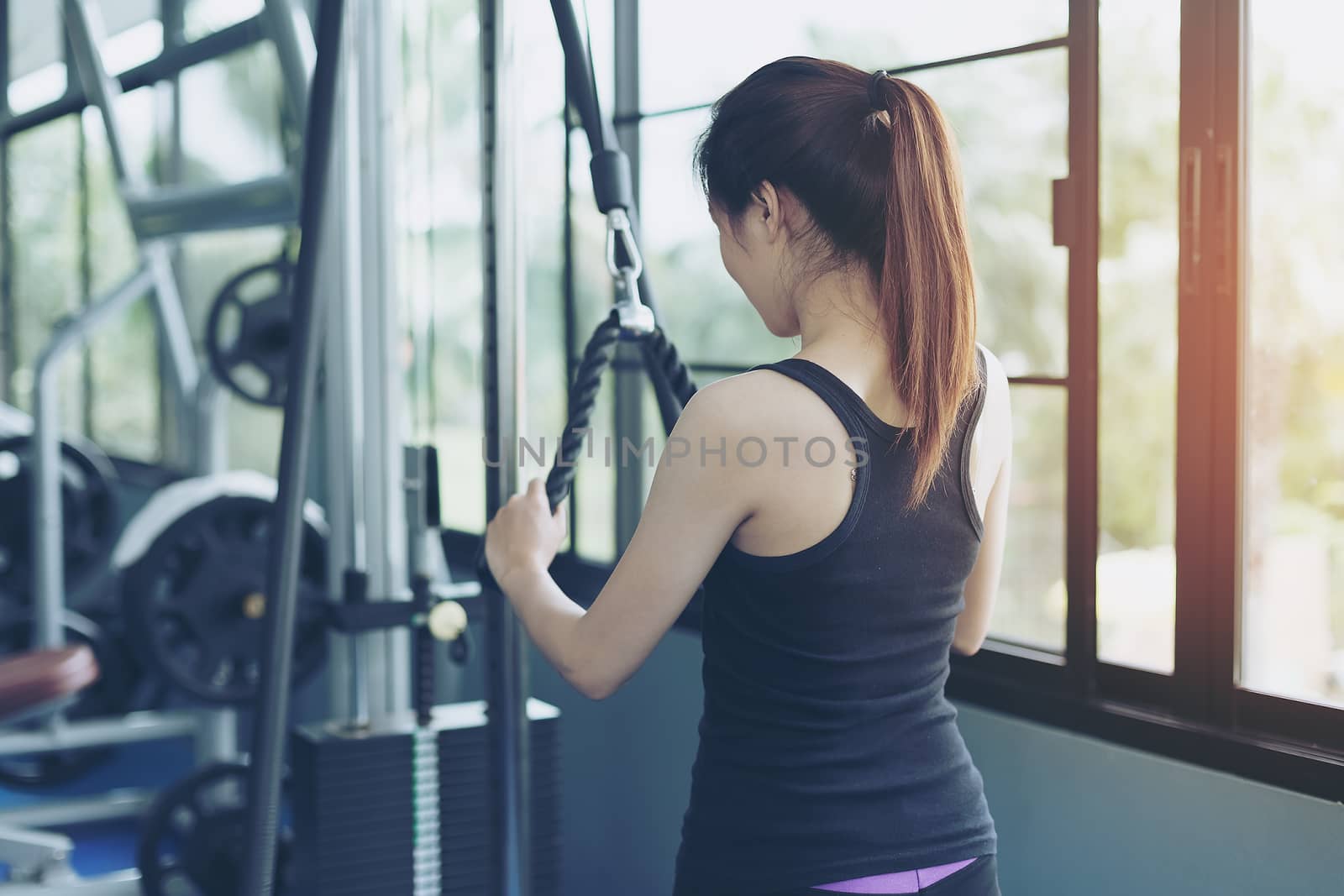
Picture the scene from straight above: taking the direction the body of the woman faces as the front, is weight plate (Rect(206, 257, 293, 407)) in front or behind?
in front

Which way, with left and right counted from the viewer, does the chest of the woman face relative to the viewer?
facing away from the viewer and to the left of the viewer

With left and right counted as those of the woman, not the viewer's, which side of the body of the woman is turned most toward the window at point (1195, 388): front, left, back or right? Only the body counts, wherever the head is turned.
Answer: right

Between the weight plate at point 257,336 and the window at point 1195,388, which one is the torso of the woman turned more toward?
the weight plate

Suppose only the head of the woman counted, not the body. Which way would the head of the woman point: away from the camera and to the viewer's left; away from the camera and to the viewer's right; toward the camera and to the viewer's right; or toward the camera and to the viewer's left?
away from the camera and to the viewer's left

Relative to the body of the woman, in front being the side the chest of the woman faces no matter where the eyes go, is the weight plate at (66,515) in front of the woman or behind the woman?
in front
